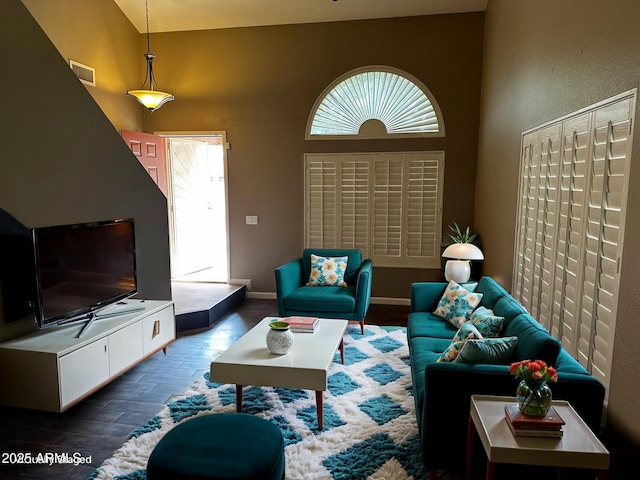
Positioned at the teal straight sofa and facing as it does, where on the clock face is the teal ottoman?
The teal ottoman is roughly at 11 o'clock from the teal straight sofa.

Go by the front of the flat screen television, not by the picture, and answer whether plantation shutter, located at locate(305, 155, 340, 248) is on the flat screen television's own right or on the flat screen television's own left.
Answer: on the flat screen television's own left

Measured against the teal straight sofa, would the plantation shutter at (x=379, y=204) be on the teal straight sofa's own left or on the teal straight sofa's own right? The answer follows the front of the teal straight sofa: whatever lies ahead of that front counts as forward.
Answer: on the teal straight sofa's own right

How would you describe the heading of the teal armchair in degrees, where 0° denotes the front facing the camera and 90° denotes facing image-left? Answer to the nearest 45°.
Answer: approximately 0°

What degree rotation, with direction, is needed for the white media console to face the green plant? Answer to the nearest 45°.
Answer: approximately 45° to its left

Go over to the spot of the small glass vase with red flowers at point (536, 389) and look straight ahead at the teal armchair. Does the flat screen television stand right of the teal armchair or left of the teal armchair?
left

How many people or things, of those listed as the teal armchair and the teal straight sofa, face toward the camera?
1

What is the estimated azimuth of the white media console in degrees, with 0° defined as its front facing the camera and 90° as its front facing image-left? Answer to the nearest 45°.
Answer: approximately 315°

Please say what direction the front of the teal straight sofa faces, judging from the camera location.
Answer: facing to the left of the viewer
